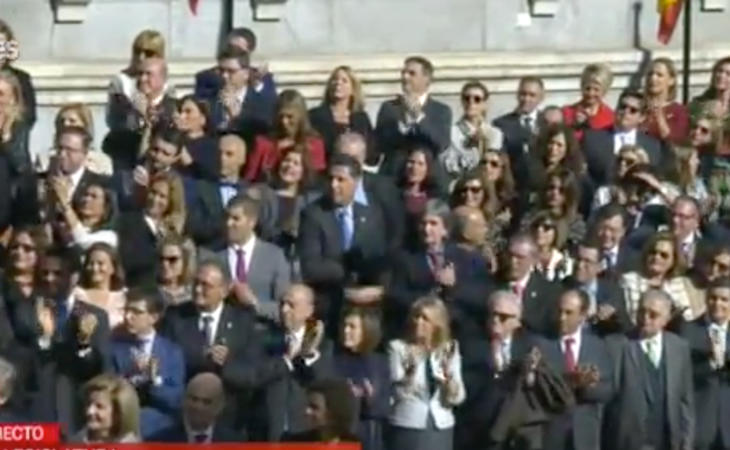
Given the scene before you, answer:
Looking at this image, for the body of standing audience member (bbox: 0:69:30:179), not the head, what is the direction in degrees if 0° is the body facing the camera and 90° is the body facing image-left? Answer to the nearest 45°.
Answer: approximately 45°

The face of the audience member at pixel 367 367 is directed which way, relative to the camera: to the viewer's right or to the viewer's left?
to the viewer's left

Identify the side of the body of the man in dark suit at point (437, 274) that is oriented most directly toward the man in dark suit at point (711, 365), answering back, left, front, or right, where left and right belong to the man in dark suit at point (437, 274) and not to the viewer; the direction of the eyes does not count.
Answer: left

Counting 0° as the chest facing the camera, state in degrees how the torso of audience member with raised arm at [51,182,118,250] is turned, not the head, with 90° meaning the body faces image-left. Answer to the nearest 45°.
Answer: approximately 45°

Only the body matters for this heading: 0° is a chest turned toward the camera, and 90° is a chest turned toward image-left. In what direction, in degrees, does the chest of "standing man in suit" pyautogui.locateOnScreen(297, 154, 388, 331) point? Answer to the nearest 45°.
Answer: approximately 0°
